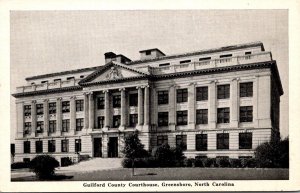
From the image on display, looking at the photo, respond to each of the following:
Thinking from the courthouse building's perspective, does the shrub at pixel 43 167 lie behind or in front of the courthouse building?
in front

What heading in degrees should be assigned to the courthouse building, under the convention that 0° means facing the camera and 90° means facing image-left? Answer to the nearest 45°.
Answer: approximately 45°
